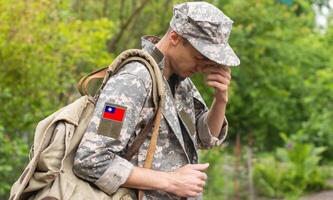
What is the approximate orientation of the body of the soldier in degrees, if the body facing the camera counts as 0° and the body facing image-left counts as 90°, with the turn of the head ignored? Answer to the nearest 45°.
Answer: approximately 315°
